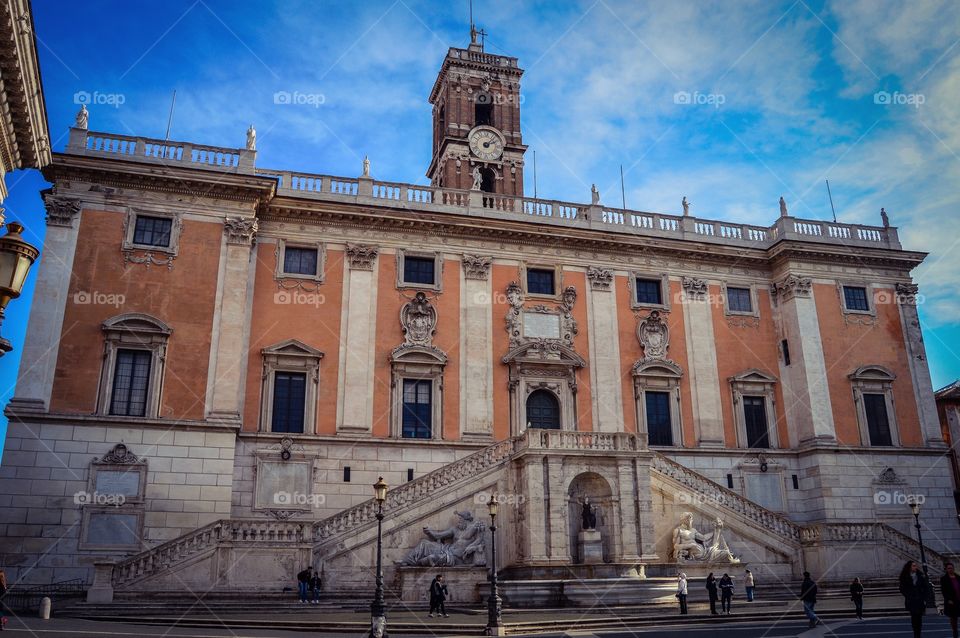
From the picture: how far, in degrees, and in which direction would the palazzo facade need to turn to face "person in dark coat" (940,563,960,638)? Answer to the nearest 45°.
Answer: approximately 45° to its left

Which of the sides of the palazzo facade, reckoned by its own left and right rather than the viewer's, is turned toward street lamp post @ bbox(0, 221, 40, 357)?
front

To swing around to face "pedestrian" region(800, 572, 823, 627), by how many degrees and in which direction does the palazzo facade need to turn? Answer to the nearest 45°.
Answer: approximately 45° to its left

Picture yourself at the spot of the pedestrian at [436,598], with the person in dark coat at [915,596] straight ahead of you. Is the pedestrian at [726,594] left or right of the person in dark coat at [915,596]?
left

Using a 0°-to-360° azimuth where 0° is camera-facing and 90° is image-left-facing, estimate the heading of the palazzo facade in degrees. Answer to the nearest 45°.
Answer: approximately 0°

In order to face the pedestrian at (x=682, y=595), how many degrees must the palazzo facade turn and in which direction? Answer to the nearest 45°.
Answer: approximately 45° to its left

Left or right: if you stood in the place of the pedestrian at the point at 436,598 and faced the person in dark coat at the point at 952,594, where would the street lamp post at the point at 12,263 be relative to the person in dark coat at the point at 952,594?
right

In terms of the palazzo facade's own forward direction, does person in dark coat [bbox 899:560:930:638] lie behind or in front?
in front

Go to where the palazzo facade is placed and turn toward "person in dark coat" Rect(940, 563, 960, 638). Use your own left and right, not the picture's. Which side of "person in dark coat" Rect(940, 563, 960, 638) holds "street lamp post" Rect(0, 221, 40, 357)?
right
